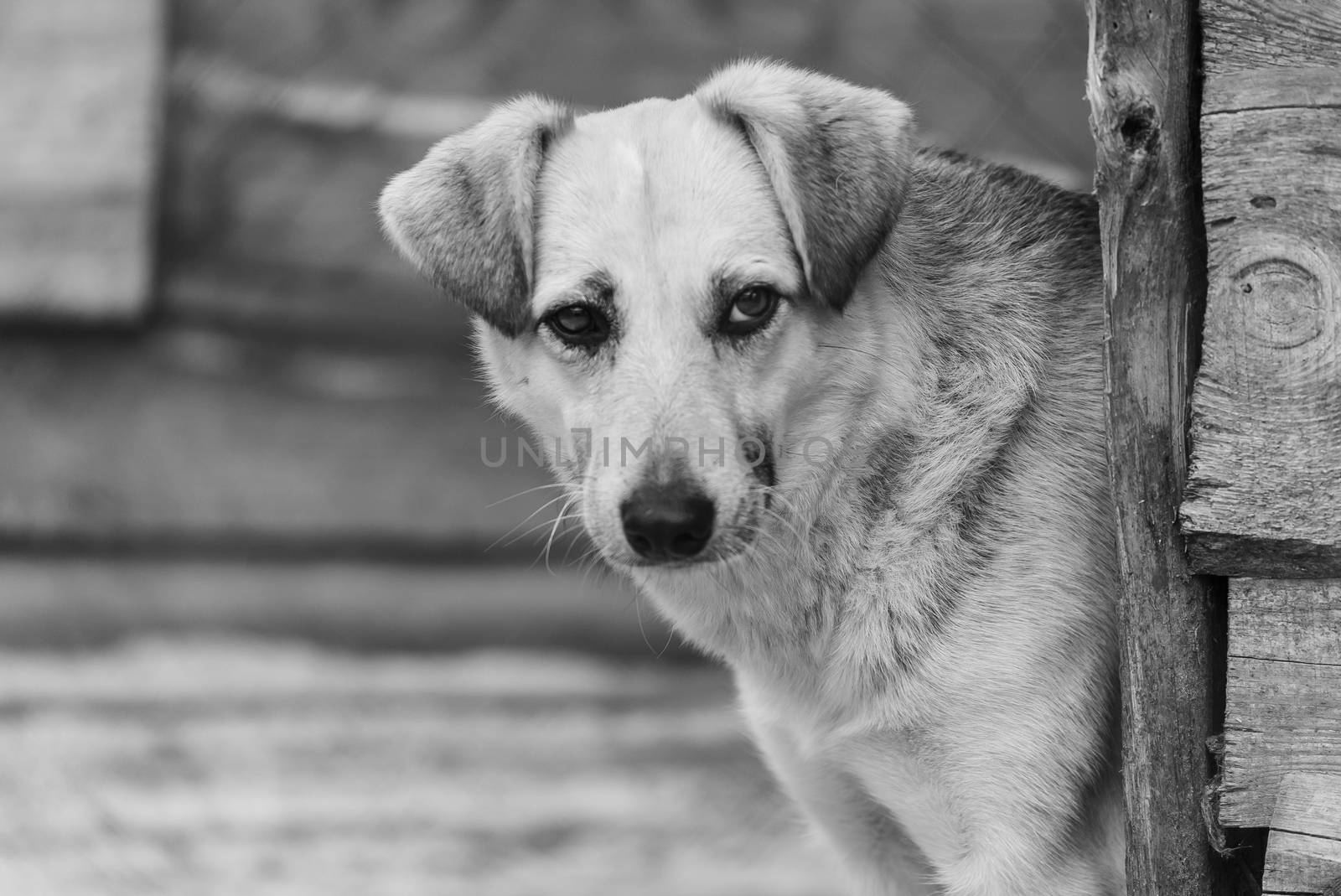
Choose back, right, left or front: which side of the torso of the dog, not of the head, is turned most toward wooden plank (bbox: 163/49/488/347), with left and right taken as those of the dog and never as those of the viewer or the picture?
right

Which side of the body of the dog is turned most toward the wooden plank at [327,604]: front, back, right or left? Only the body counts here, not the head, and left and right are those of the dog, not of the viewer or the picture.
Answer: right

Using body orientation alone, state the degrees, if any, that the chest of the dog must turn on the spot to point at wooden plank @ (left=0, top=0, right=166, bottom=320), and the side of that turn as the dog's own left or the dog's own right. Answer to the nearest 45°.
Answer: approximately 90° to the dog's own right

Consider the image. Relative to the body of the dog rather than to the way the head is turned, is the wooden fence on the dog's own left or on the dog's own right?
on the dog's own left

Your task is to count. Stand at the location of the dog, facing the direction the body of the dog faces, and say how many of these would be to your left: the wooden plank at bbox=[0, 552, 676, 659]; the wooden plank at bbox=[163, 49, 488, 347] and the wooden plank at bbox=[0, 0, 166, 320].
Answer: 0

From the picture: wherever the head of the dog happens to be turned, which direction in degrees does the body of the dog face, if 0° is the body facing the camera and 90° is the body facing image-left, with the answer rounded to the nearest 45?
approximately 45°

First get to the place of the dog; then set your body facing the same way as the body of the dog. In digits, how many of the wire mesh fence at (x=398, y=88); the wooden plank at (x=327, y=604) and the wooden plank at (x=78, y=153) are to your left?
0

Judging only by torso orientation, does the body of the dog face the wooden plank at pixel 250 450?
no

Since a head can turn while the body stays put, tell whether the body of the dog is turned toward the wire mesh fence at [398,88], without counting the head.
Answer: no
